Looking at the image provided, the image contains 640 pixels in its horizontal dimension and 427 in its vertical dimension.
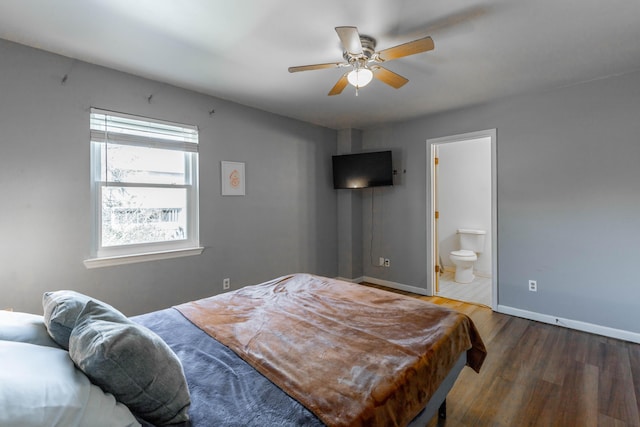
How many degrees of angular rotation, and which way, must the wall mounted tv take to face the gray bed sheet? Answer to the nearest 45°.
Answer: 0° — it already faces it

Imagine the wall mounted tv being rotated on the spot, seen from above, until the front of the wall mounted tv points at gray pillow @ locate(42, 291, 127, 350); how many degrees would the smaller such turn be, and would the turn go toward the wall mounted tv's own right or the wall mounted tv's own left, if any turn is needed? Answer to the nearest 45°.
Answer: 0° — it already faces it

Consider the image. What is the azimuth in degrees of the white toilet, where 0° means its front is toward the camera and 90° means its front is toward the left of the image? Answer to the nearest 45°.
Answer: approximately 45°

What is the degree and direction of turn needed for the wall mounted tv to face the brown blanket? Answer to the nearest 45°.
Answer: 0° — it already faces it

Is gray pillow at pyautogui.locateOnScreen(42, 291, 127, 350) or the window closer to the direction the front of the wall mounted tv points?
the gray pillow

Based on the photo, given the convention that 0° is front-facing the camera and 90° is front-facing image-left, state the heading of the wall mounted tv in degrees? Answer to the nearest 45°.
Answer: approximately 0°

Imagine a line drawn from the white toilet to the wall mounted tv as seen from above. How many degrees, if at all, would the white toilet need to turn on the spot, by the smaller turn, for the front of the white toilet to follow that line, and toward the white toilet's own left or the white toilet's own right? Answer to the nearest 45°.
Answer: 0° — it already faces it

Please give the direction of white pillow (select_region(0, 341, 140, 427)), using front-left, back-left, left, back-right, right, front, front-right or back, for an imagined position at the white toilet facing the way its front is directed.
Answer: front-left

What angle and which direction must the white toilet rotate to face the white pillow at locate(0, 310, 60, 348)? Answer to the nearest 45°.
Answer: approximately 45° to its left
